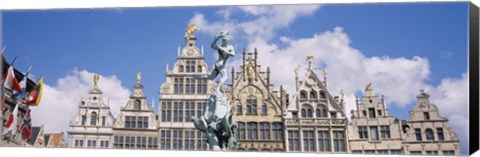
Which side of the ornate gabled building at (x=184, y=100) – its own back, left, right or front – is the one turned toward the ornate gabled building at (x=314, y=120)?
left

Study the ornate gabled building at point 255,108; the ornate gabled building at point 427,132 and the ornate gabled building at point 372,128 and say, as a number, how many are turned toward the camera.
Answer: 3

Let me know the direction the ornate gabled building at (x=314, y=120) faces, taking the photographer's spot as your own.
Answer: facing the viewer

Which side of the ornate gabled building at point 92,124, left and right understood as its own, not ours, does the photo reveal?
front

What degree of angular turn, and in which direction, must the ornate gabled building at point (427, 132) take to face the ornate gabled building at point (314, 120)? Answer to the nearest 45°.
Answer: approximately 90° to its right

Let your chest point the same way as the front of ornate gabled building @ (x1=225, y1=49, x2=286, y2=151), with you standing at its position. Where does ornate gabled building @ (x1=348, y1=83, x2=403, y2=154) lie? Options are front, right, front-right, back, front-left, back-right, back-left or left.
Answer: left

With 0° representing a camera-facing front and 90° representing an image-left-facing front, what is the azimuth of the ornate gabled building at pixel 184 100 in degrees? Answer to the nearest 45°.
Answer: approximately 0°

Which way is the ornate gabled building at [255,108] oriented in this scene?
toward the camera

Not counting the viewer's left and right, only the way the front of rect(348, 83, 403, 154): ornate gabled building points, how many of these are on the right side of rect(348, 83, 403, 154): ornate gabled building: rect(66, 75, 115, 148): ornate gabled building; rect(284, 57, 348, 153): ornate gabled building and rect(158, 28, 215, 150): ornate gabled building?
3

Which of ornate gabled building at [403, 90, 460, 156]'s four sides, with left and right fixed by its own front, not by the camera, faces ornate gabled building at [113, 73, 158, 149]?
right

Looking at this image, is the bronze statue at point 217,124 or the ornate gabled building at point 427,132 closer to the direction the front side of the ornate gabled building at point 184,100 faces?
the bronze statue
